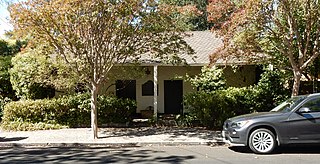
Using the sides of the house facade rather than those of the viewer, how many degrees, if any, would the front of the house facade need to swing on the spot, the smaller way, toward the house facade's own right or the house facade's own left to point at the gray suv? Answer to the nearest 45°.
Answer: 0° — it already faces it

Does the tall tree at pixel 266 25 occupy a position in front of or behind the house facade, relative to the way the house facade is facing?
in front

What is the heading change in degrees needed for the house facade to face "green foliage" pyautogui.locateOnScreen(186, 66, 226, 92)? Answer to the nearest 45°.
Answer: approximately 45° to its left

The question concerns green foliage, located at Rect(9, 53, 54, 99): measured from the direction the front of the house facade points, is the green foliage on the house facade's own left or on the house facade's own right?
on the house facade's own right

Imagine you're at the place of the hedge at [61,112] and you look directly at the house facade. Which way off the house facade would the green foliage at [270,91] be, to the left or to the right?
right

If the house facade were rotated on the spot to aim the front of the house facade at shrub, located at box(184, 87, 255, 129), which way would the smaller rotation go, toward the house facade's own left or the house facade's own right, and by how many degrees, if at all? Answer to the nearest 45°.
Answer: approximately 45° to the house facade's own left

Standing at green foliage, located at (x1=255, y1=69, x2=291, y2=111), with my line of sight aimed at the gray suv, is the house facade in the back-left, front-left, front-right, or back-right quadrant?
back-right

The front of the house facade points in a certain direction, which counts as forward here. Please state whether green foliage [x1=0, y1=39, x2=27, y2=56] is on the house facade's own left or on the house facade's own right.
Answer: on the house facade's own right

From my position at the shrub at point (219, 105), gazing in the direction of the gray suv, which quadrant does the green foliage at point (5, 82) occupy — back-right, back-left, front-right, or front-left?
back-right

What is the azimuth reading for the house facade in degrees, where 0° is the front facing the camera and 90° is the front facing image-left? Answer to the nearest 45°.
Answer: approximately 0°

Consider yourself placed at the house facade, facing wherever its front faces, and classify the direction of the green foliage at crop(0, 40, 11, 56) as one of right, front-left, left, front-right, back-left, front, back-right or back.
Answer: back-right

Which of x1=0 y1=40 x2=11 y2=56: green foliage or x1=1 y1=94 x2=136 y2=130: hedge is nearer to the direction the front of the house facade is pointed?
the hedge
